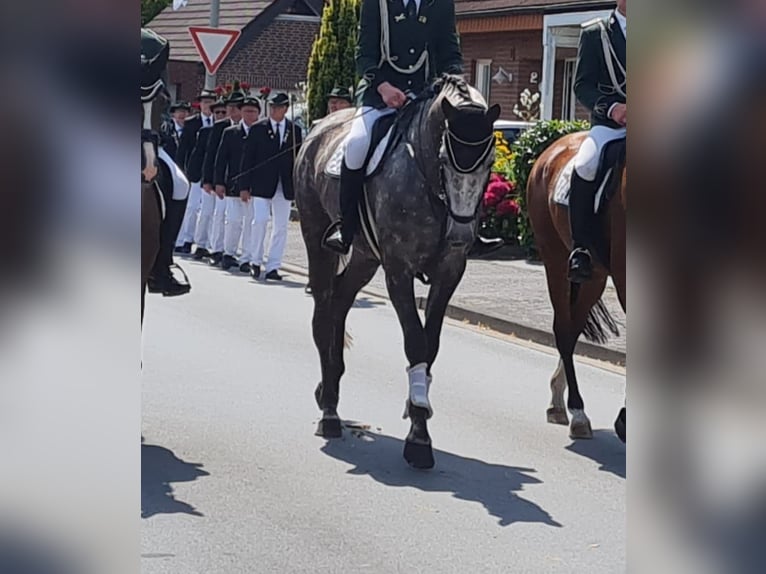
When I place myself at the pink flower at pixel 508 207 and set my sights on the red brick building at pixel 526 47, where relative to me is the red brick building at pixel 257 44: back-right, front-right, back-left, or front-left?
front-left

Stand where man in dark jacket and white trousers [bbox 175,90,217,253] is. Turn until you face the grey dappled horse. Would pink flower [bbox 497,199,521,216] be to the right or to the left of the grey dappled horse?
left

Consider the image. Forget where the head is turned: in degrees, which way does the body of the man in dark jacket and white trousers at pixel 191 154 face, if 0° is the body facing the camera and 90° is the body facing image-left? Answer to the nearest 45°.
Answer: approximately 315°

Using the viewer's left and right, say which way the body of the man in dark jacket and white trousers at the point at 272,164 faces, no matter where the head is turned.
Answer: facing the viewer

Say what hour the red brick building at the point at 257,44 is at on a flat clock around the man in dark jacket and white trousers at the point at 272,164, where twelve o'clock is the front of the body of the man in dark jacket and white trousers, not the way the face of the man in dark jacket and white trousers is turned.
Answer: The red brick building is roughly at 6 o'clock from the man in dark jacket and white trousers.

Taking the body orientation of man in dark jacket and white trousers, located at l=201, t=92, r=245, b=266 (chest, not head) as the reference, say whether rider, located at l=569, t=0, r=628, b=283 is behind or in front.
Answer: in front

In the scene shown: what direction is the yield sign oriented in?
toward the camera

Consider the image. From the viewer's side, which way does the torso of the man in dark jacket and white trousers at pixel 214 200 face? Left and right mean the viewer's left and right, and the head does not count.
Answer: facing the viewer and to the right of the viewer

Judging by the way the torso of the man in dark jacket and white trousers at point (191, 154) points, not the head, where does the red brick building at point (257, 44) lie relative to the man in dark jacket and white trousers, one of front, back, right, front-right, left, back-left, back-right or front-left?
back-left
